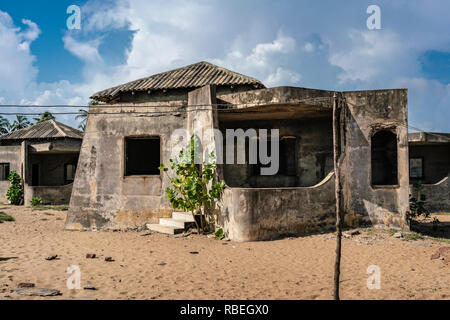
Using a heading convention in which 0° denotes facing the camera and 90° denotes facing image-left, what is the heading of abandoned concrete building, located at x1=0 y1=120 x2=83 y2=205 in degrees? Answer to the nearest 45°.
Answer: approximately 0°

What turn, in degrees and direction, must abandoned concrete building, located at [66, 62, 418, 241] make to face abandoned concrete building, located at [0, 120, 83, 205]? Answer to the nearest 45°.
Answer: approximately 135° to its right

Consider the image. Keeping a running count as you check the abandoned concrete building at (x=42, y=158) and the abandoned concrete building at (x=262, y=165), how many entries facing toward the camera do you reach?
2

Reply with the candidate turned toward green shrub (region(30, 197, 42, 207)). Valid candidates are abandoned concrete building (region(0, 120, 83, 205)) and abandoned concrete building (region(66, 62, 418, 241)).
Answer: abandoned concrete building (region(0, 120, 83, 205))

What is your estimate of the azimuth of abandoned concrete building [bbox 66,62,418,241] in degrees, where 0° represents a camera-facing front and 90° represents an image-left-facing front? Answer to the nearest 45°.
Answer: approximately 0°
